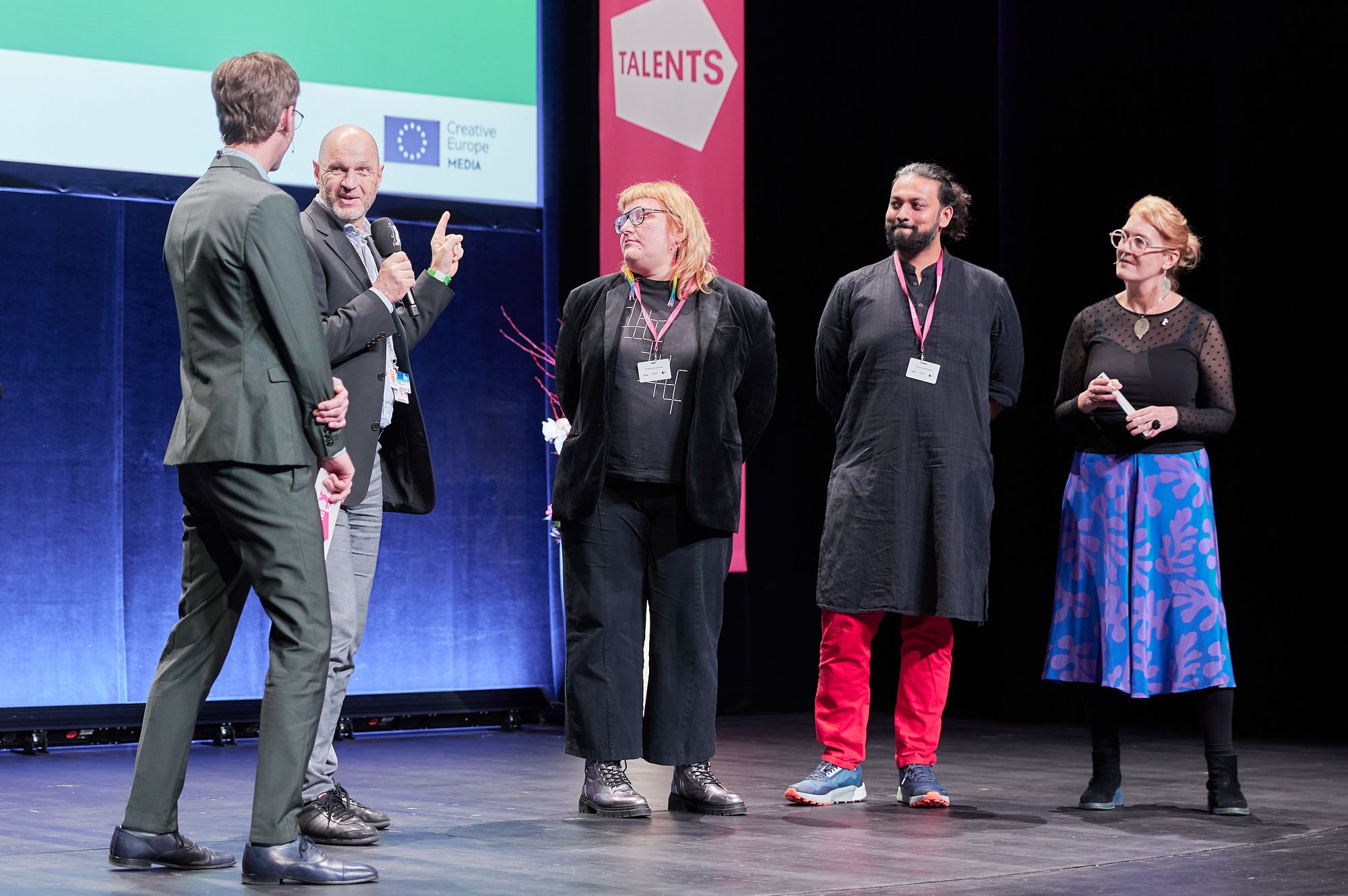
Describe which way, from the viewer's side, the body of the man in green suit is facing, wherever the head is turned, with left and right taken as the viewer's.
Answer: facing away from the viewer and to the right of the viewer

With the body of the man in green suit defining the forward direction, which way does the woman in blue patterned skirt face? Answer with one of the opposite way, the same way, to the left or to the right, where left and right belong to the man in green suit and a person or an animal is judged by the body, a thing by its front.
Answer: the opposite way

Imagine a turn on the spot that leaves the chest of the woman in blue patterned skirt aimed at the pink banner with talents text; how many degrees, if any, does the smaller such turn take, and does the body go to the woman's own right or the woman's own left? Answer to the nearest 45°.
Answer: approximately 135° to the woman's own right

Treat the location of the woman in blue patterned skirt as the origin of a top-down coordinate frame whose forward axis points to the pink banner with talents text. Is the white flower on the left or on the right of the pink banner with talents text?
left

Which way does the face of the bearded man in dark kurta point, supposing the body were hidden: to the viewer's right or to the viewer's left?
to the viewer's left

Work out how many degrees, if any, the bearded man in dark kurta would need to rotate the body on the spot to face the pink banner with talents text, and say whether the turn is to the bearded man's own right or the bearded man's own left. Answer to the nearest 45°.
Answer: approximately 180°

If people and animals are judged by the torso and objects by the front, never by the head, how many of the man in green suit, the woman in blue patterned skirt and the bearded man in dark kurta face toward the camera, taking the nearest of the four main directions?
2

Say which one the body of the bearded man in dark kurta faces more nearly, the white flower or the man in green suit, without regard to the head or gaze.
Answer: the man in green suit

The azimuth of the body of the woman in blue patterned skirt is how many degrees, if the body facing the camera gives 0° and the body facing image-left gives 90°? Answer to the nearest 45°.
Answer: approximately 0°
